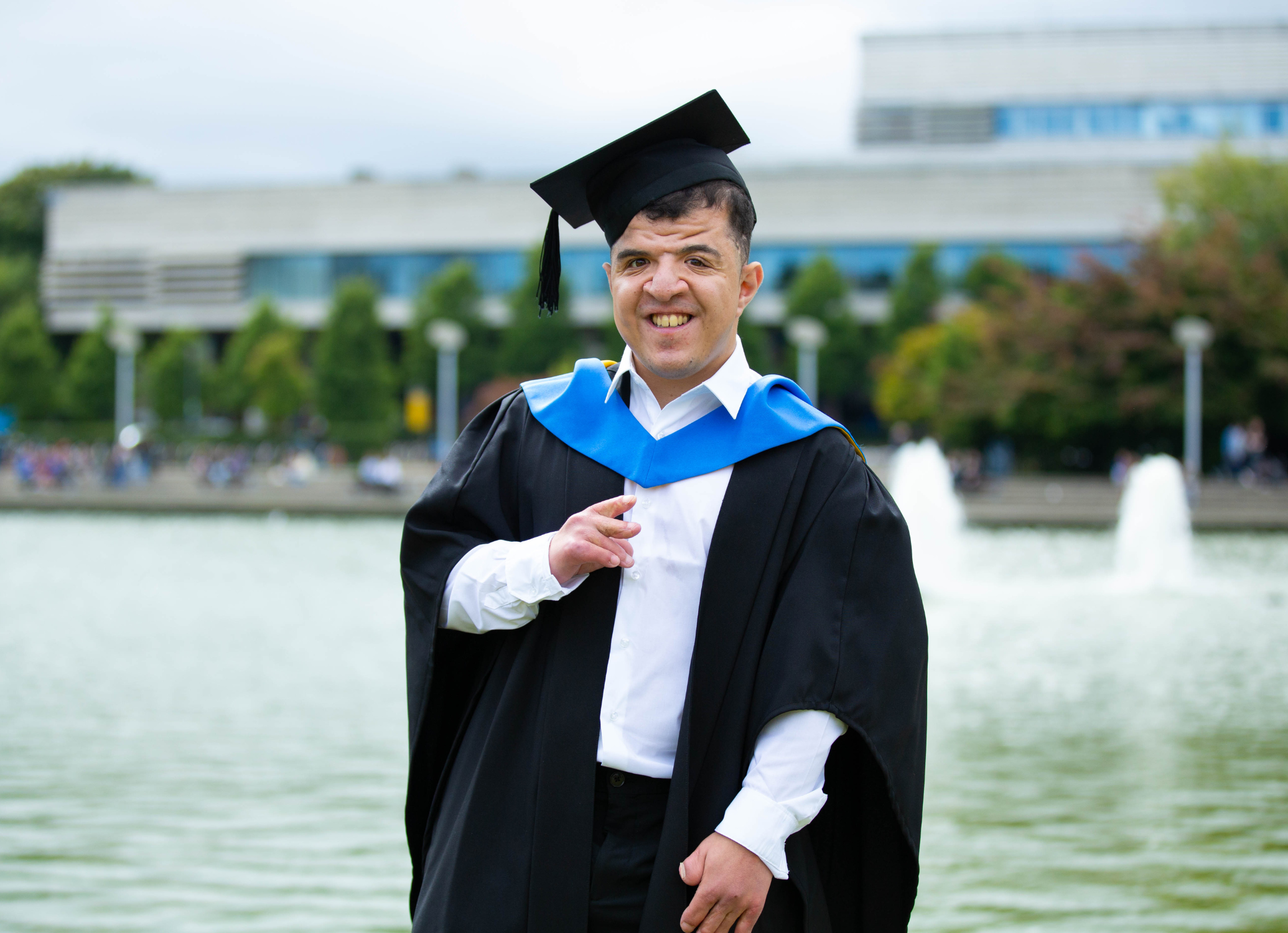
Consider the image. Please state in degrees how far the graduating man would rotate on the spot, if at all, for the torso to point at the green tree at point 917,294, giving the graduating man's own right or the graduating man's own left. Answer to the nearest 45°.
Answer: approximately 180°

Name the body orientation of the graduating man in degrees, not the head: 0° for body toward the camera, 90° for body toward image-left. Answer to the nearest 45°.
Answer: approximately 0°

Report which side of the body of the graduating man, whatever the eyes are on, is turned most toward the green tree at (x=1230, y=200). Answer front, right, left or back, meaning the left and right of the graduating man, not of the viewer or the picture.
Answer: back

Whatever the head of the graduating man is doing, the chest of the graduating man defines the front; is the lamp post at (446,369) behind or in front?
behind

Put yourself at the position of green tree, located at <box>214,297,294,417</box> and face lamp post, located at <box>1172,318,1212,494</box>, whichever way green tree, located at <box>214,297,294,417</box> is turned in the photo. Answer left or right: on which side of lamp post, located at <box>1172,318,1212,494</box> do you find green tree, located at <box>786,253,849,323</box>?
left

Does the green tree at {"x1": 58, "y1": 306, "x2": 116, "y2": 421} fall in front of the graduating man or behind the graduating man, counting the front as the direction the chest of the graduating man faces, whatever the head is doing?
behind

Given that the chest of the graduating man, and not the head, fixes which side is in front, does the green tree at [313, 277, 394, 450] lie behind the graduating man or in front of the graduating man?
behind

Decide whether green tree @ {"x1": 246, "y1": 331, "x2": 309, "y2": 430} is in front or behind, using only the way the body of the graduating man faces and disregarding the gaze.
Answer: behind

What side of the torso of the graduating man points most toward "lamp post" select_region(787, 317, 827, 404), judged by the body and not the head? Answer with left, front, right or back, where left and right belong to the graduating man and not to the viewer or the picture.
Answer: back
